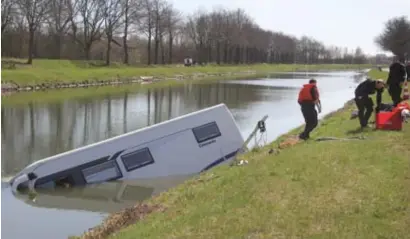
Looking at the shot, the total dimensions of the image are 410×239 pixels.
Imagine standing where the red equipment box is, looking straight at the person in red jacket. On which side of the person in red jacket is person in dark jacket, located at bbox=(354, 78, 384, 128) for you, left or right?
right

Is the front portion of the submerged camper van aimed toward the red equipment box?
no

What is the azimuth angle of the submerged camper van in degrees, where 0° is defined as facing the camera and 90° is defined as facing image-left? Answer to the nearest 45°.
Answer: approximately 90°

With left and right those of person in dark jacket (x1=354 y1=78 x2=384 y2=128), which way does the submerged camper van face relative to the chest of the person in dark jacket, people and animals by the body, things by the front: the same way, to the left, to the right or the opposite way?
the opposite way

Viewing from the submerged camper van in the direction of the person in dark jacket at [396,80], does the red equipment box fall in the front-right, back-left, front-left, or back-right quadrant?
front-right
